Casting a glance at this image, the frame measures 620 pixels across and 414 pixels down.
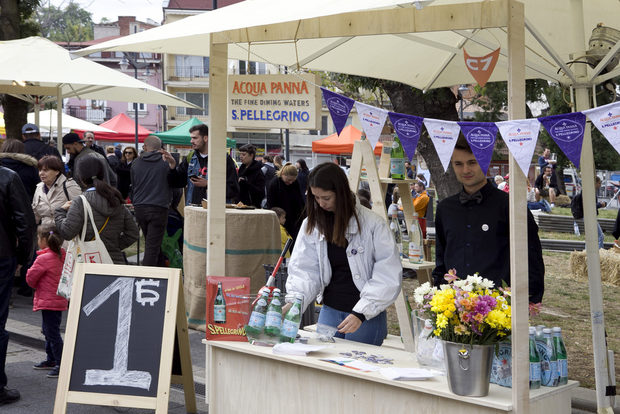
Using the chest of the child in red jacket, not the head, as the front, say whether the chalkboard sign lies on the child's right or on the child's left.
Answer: on the child's left

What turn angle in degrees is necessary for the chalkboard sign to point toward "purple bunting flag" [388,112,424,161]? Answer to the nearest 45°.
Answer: approximately 90° to its left

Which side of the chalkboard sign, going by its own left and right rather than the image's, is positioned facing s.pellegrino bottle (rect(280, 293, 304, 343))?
left

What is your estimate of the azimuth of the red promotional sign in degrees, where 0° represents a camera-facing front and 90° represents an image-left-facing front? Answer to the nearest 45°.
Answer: approximately 0°

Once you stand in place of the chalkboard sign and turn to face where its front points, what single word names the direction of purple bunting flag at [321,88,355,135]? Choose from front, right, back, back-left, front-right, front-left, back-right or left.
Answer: left
